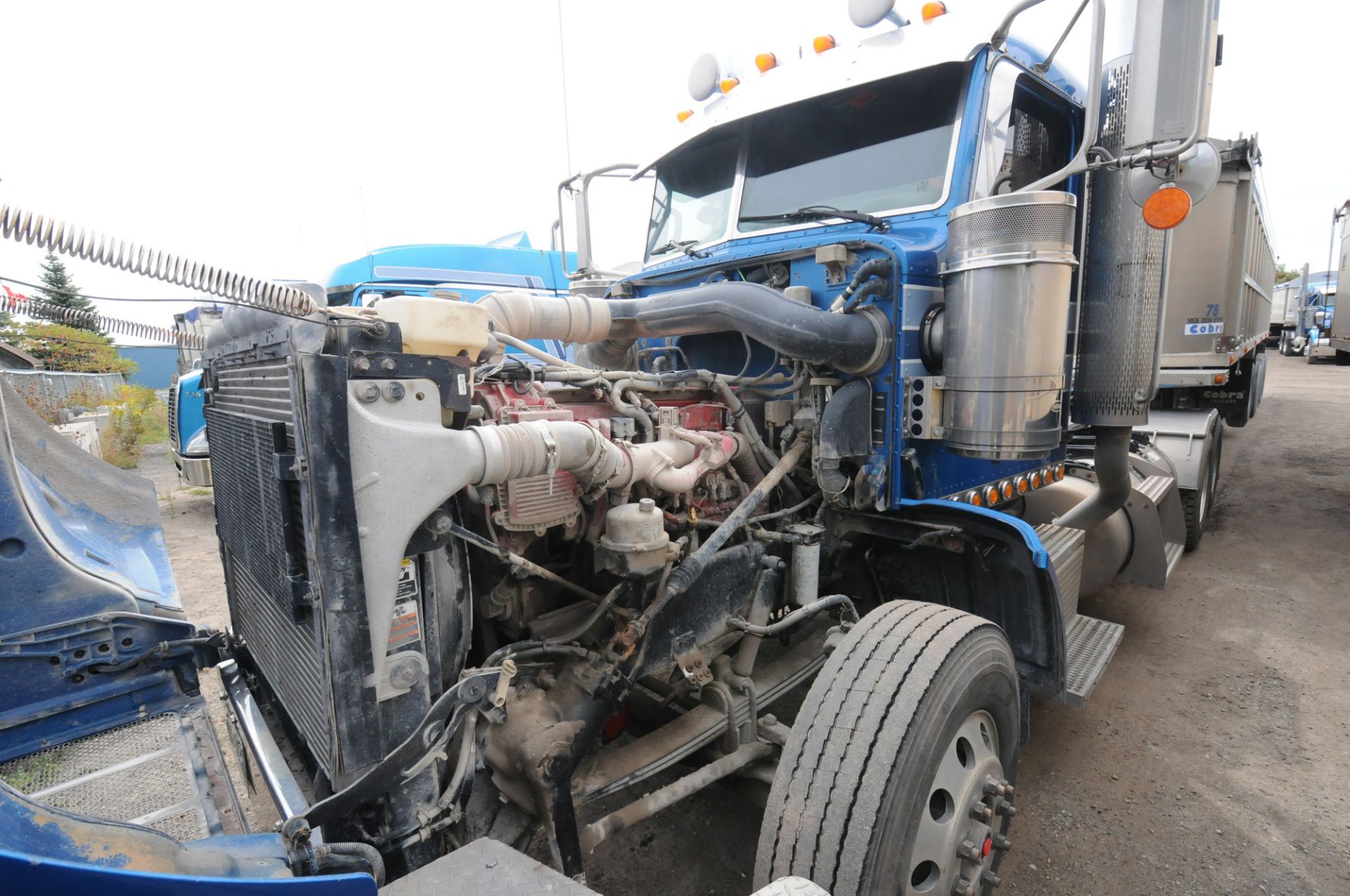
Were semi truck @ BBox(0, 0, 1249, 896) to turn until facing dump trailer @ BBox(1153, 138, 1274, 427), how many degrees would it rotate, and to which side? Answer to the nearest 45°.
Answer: approximately 180°

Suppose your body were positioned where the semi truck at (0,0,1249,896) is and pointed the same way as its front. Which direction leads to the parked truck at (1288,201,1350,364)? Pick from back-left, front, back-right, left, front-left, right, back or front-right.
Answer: back

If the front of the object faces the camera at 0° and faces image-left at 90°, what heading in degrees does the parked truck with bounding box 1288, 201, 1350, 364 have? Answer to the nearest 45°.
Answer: approximately 45°

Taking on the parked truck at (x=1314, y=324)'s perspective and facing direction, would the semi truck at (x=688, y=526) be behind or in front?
in front

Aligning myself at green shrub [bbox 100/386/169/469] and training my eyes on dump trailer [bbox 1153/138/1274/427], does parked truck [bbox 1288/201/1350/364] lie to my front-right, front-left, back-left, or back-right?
front-left

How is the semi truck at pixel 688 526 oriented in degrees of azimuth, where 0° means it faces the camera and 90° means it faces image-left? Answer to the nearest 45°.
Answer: approximately 45°

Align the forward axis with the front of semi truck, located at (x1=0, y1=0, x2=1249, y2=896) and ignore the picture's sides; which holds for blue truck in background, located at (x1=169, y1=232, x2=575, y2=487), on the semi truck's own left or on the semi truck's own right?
on the semi truck's own right
